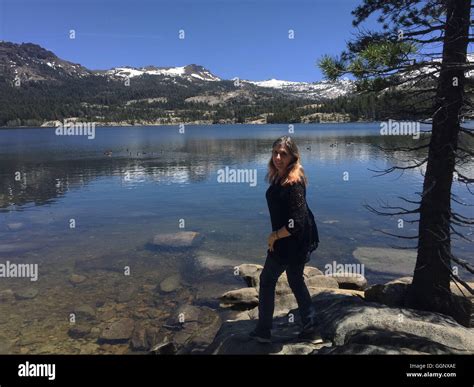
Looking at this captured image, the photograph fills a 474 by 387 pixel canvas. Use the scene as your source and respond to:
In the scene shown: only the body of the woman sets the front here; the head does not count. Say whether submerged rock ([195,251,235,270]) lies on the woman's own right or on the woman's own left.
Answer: on the woman's own right

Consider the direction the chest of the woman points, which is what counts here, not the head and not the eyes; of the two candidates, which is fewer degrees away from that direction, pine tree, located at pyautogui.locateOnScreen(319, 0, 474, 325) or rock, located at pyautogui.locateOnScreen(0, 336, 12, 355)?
the rock

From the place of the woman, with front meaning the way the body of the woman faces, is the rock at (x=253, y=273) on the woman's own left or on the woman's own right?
on the woman's own right

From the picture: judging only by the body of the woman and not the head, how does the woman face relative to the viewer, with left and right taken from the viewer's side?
facing to the left of the viewer

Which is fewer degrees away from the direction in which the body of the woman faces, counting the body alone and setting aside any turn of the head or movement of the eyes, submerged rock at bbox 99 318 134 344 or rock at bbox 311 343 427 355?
the submerged rock

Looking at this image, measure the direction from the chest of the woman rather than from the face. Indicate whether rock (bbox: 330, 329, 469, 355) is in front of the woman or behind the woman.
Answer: behind
